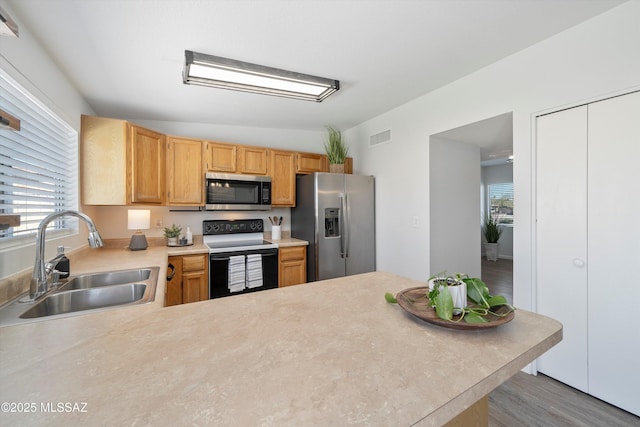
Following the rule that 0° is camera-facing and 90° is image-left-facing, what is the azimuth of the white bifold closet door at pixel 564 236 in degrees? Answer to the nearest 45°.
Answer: approximately 45°

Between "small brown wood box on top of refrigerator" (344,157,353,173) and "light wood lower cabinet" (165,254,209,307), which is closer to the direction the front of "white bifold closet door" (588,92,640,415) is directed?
the light wood lower cabinet

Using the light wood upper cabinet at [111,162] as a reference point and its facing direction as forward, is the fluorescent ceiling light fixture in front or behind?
in front

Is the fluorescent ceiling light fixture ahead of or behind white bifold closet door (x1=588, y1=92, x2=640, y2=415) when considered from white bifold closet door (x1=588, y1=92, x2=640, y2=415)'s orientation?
ahead

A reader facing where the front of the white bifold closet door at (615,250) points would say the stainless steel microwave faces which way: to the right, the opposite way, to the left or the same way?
to the left

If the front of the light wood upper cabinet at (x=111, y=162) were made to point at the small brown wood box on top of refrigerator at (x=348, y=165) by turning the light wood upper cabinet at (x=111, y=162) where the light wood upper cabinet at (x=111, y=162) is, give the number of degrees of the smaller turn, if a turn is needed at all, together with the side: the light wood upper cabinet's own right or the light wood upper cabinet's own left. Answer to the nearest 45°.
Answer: approximately 45° to the light wood upper cabinet's own left

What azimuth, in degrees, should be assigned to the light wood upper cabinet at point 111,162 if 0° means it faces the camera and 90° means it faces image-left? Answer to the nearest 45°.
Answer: approximately 315°

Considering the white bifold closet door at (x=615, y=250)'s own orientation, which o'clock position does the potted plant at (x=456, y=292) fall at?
The potted plant is roughly at 11 o'clock from the white bifold closet door.

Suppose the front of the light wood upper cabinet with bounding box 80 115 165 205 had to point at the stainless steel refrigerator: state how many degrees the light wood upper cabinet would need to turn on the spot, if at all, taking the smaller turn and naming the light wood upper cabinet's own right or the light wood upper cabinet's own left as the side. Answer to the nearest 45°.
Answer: approximately 45° to the light wood upper cabinet's own left

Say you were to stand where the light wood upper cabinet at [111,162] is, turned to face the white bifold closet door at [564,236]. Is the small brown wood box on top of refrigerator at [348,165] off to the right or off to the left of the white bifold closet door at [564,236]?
left

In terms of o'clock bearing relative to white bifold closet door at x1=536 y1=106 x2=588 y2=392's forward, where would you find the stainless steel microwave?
The stainless steel microwave is roughly at 1 o'clock from the white bifold closet door.

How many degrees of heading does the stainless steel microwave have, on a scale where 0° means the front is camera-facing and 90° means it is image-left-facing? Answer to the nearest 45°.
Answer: approximately 0°
